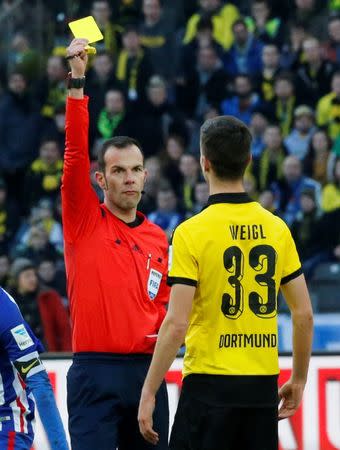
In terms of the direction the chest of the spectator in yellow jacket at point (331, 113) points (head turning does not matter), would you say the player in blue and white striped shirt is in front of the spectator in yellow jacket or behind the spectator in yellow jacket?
in front

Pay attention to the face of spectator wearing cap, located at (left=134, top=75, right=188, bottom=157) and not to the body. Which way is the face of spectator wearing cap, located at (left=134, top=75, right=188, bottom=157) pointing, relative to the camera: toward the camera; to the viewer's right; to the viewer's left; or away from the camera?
toward the camera

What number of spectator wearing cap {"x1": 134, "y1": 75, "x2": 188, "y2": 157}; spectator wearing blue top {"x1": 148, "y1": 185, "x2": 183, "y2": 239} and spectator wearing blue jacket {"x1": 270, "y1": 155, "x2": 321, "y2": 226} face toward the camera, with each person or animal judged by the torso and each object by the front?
3

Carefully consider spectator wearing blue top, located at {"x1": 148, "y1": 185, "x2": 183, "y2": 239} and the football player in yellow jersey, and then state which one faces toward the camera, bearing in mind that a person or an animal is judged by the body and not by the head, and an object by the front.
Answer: the spectator wearing blue top

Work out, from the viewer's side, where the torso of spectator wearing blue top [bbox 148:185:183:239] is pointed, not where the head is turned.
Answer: toward the camera

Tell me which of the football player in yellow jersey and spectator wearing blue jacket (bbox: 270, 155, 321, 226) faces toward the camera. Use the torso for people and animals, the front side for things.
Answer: the spectator wearing blue jacket

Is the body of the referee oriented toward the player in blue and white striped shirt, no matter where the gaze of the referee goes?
no

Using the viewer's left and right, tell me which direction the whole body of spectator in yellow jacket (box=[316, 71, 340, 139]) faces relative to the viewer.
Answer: facing the viewer

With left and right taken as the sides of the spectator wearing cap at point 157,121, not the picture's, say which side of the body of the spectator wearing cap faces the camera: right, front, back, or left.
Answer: front

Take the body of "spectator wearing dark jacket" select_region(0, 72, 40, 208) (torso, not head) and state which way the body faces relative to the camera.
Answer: toward the camera

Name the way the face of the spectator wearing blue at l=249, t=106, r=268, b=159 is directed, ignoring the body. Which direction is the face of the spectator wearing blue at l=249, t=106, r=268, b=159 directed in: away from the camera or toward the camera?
toward the camera

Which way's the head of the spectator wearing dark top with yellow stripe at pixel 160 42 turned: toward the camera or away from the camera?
toward the camera

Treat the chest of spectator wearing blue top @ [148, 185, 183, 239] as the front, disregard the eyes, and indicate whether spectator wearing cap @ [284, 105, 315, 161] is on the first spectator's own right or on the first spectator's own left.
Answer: on the first spectator's own left

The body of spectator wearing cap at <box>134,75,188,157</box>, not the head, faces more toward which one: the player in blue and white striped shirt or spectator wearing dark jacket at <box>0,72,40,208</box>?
the player in blue and white striped shirt
